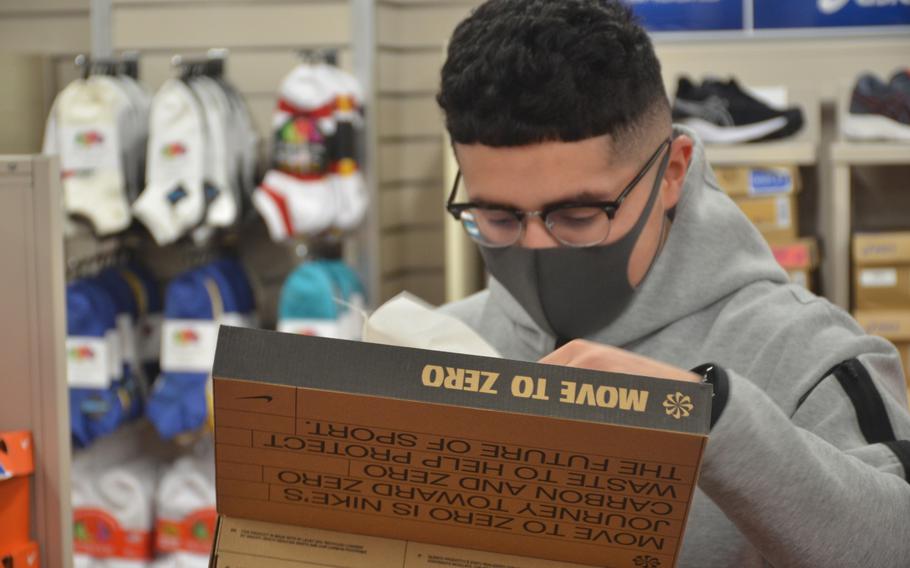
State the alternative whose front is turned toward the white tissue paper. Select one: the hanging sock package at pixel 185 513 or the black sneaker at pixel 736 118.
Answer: the hanging sock package

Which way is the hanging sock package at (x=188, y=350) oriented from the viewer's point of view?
toward the camera

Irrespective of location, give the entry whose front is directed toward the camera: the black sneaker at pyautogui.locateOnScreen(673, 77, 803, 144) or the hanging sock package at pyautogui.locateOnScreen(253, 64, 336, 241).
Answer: the hanging sock package

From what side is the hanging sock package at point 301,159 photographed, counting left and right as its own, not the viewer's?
front

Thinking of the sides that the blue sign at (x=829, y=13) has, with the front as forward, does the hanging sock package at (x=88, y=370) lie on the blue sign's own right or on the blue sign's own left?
on the blue sign's own right

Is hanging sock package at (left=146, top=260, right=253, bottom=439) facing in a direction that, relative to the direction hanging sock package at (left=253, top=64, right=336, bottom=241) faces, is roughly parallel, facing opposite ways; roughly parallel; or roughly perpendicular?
roughly parallel

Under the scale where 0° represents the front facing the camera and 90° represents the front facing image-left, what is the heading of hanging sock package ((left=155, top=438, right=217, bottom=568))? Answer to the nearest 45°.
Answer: approximately 0°

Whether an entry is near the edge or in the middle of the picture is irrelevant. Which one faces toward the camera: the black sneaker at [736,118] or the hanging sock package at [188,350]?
the hanging sock package

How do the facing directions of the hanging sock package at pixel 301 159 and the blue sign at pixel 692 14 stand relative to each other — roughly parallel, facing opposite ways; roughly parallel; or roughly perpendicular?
roughly parallel

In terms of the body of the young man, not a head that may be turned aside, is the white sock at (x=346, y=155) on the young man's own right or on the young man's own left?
on the young man's own right

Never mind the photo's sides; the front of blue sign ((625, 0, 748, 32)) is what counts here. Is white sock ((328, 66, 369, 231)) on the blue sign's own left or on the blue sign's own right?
on the blue sign's own right

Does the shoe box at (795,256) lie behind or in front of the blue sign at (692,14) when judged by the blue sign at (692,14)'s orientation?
in front

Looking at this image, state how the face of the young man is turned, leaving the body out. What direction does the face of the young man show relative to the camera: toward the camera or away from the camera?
toward the camera

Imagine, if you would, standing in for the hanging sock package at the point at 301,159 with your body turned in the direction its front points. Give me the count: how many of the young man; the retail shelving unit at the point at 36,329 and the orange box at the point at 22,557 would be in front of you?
3
